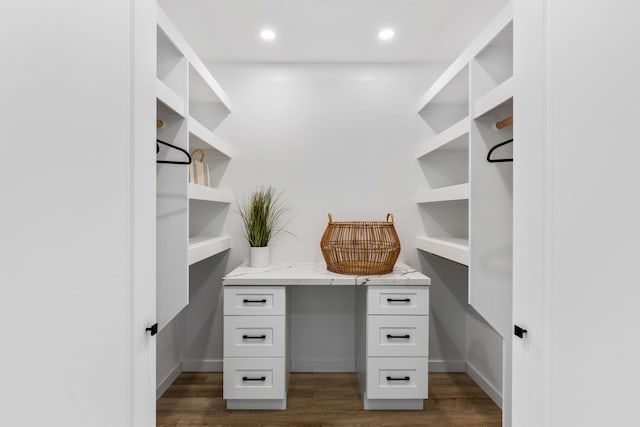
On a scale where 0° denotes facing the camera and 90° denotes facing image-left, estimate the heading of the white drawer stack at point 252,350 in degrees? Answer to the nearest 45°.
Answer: approximately 0°

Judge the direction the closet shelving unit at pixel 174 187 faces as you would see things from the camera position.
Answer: facing to the right of the viewer

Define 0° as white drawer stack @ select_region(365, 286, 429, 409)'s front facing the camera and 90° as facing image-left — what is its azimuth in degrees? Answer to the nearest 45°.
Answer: approximately 0°

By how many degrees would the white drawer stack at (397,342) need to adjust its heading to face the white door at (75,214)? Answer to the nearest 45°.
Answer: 0° — it already faces it

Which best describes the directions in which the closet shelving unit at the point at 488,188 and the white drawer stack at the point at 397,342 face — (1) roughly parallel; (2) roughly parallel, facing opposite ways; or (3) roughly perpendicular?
roughly perpendicular

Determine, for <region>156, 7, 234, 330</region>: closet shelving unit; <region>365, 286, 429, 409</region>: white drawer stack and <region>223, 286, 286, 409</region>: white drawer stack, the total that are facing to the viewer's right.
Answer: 1

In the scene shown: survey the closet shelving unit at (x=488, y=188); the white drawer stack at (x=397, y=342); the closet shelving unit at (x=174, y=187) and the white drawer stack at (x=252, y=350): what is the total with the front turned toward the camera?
2

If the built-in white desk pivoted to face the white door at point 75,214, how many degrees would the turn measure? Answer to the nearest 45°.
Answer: approximately 45° to its right

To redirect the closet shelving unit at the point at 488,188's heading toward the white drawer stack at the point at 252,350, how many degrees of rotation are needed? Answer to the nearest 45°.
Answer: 0° — it already faces it

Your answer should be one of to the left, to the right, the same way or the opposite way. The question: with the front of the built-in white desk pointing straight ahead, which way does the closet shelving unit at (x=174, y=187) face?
to the left

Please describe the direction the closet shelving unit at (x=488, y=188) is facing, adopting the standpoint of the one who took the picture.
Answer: facing to the left of the viewer
